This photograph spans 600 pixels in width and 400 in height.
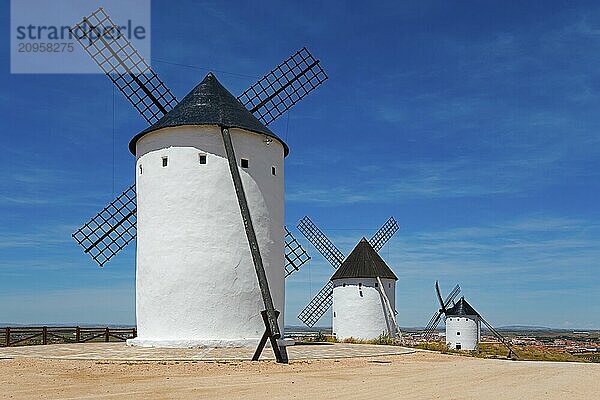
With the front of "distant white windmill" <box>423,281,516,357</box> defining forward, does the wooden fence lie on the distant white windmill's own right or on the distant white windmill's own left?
on the distant white windmill's own left

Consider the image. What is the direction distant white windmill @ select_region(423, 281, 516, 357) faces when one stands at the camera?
facing away from the viewer and to the left of the viewer
